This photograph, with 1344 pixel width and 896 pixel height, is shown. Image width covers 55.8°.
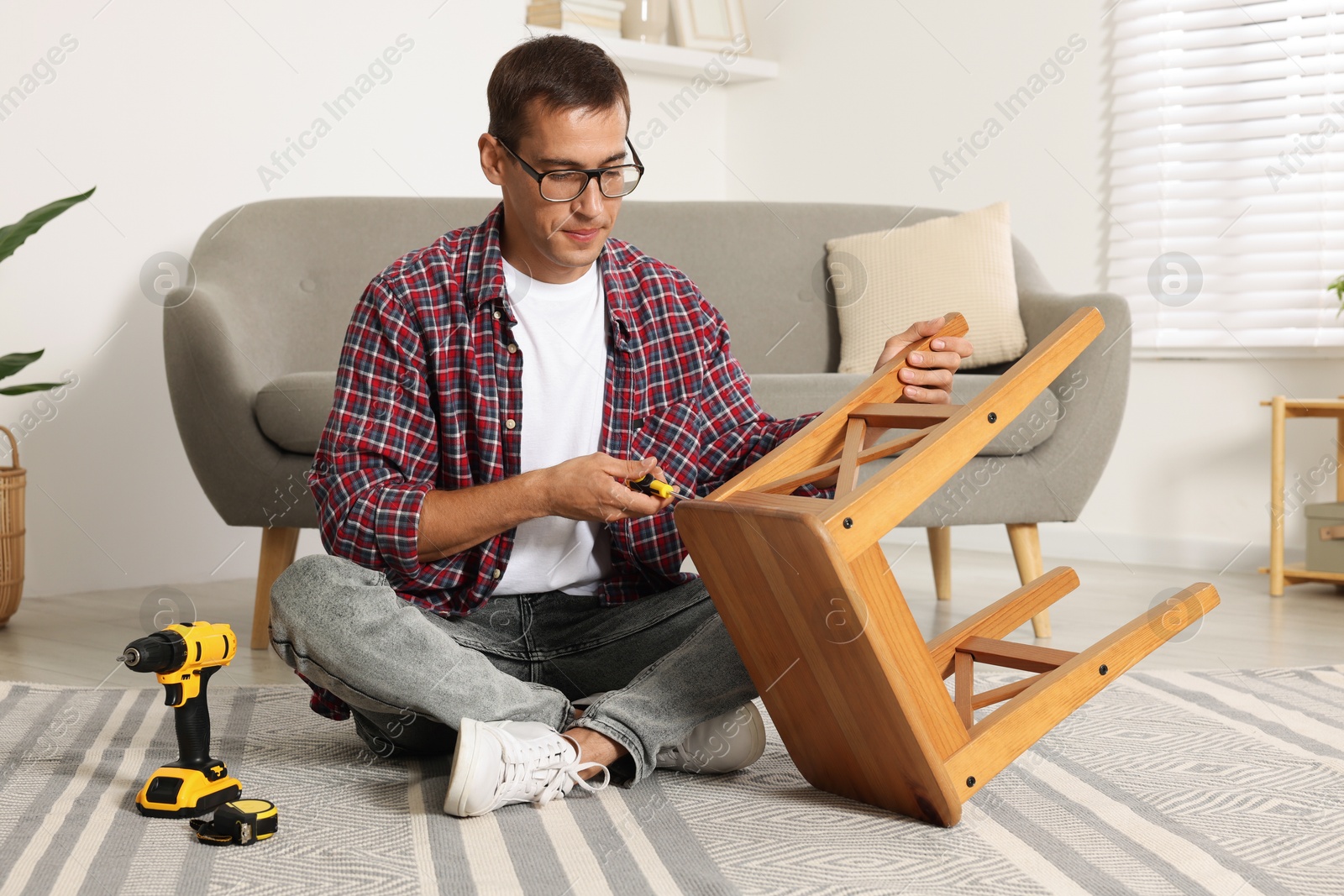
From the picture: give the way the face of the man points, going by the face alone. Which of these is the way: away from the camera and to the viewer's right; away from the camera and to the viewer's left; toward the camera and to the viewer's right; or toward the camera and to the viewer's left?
toward the camera and to the viewer's right

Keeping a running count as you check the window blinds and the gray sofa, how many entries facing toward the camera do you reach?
2

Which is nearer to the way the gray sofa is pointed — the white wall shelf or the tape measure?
the tape measure

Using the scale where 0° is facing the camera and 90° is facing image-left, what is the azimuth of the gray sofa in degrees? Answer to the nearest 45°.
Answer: approximately 0°

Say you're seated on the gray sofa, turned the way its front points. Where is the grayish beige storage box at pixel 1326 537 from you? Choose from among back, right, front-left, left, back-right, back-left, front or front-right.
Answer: left

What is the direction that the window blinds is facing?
toward the camera

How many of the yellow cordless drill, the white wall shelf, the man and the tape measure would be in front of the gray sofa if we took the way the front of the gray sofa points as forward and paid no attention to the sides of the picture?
3

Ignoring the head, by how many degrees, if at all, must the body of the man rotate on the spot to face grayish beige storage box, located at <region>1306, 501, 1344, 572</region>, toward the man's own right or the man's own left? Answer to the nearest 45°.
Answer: approximately 90° to the man's own left

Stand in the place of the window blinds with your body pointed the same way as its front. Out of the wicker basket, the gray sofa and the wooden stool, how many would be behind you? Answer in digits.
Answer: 0

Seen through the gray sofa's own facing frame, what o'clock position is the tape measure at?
The tape measure is roughly at 12 o'clock from the gray sofa.

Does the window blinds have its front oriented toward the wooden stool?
yes

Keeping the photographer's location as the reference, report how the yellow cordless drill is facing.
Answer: facing the viewer and to the left of the viewer

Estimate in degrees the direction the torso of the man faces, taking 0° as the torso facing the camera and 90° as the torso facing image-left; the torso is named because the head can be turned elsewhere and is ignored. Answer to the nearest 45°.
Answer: approximately 315°
